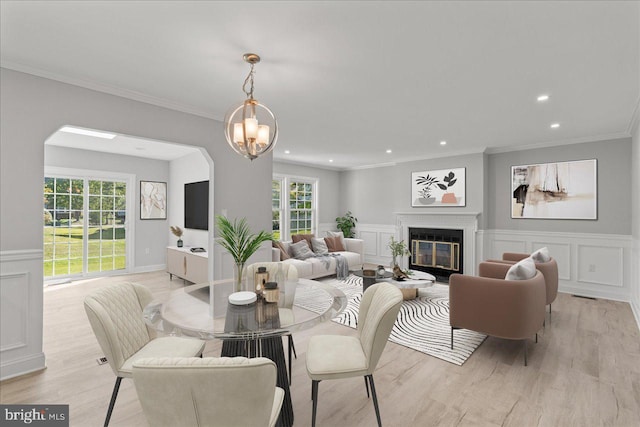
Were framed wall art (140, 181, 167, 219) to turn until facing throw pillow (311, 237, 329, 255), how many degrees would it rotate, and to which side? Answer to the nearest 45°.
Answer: approximately 45° to its left

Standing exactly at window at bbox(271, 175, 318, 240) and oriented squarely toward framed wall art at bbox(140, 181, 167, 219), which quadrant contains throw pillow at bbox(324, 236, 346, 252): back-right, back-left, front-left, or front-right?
back-left

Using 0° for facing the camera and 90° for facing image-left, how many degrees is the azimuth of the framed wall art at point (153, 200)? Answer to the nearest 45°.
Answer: approximately 0°

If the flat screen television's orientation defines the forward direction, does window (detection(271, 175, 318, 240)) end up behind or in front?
behind
